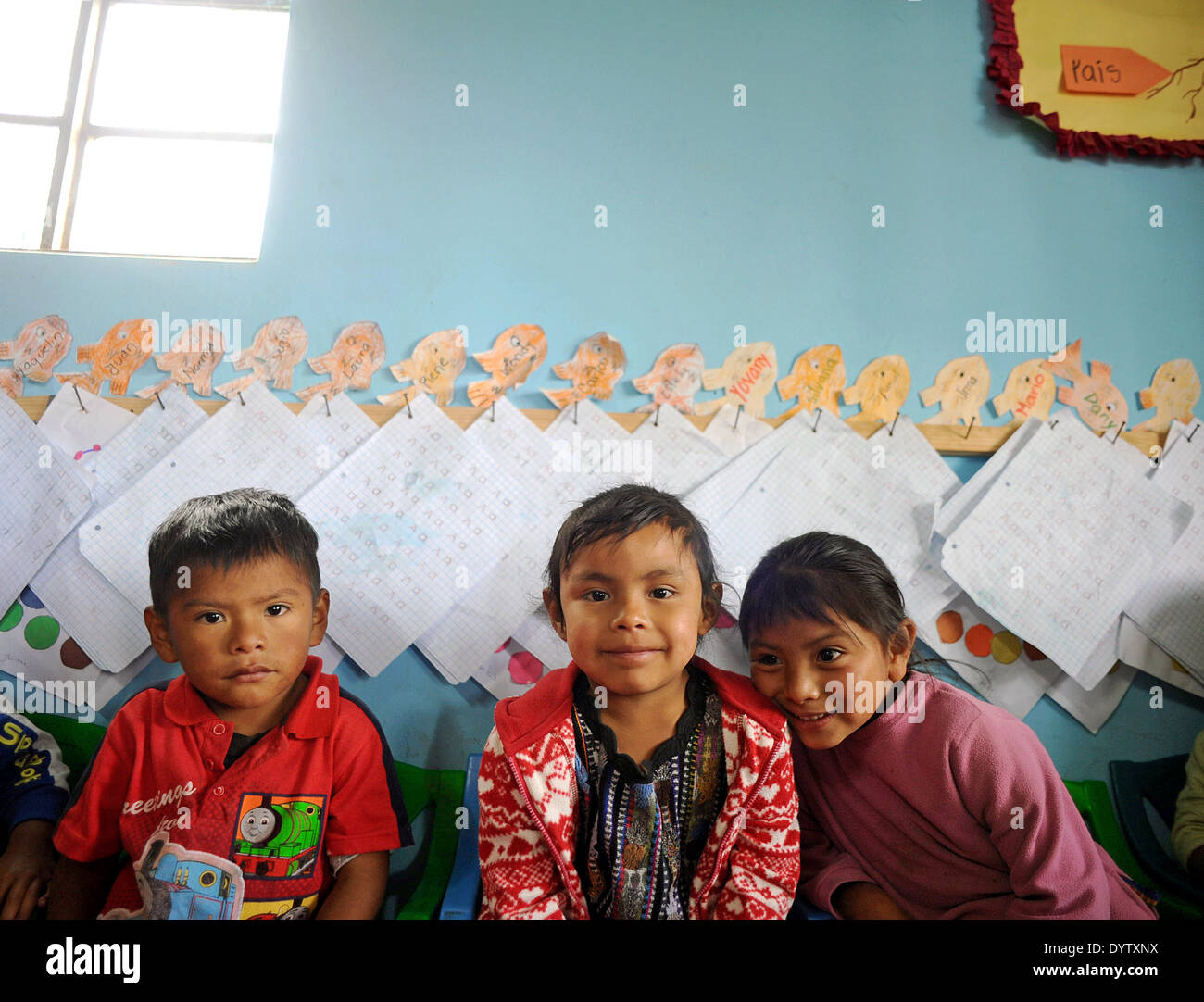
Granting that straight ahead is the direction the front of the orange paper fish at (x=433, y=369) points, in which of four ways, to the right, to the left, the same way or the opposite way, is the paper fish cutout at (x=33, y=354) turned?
the same way

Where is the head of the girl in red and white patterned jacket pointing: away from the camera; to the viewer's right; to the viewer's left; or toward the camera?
toward the camera

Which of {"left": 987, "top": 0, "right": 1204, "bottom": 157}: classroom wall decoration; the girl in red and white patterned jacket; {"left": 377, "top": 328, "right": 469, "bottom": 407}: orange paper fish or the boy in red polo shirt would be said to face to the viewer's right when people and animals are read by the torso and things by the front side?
the orange paper fish

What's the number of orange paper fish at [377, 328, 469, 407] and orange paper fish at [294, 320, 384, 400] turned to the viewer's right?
2

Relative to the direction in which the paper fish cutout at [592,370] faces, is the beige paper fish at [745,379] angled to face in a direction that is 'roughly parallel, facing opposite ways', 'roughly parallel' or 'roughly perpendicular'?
roughly parallel

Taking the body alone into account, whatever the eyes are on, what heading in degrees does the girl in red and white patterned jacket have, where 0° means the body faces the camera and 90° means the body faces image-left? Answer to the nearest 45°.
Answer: approximately 0°

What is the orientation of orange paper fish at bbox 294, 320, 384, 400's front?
to the viewer's right

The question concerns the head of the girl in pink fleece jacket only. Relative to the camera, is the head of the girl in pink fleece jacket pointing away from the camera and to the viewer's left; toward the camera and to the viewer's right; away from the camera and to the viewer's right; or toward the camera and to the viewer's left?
toward the camera and to the viewer's left

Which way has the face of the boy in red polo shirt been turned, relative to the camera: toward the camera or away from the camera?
toward the camera
